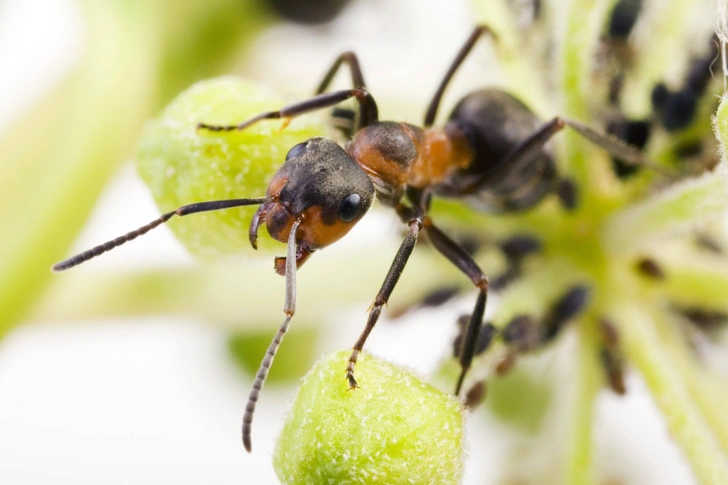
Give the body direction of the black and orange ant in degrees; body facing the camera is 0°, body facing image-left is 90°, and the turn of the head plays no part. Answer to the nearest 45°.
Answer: approximately 45°

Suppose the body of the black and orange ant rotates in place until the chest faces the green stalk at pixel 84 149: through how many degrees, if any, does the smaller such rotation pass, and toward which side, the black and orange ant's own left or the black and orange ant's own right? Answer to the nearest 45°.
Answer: approximately 45° to the black and orange ant's own right
